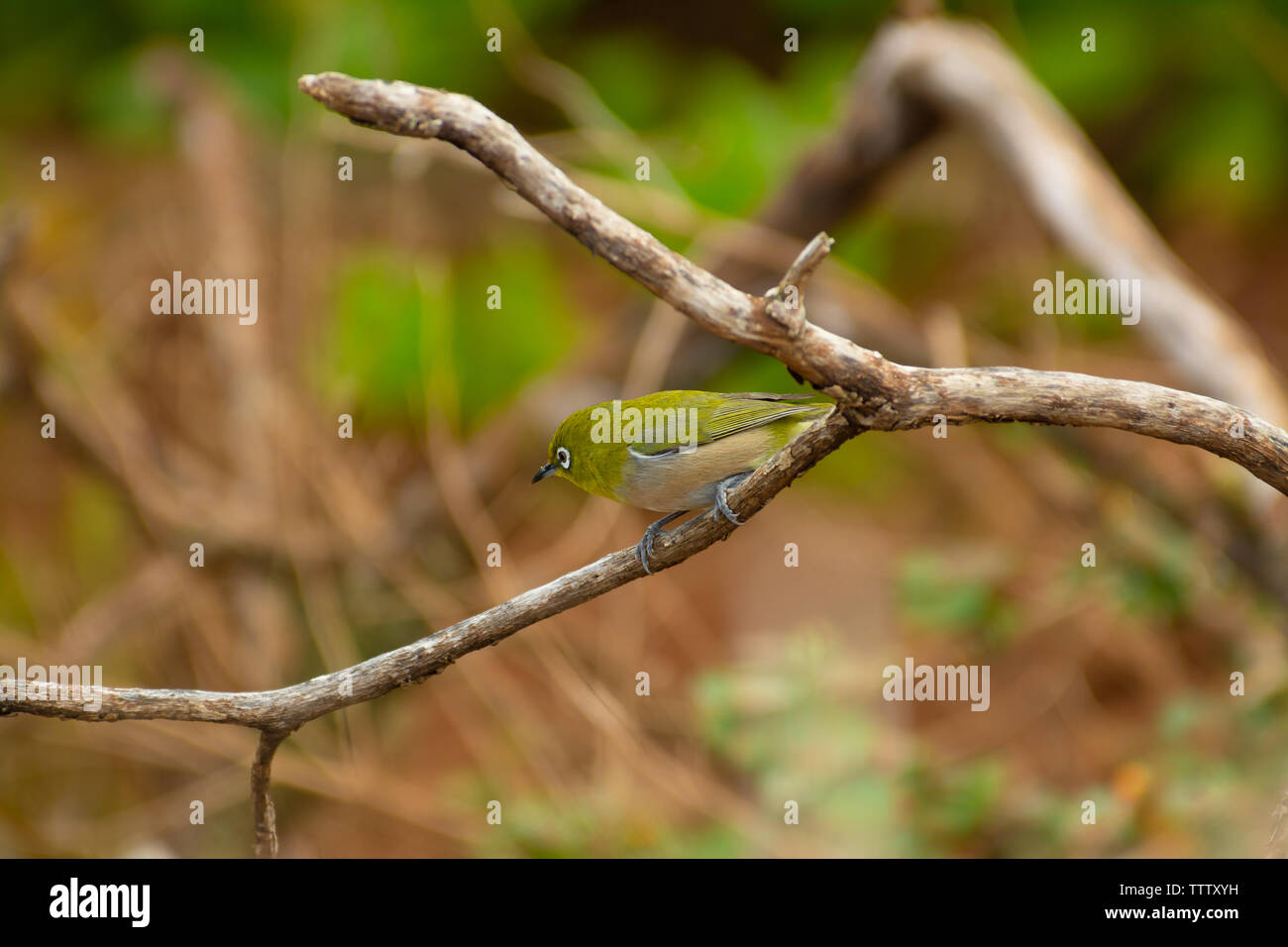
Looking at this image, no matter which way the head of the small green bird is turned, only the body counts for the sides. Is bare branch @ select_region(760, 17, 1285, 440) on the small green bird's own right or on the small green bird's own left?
on the small green bird's own right

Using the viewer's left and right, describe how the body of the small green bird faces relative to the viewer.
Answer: facing to the left of the viewer
